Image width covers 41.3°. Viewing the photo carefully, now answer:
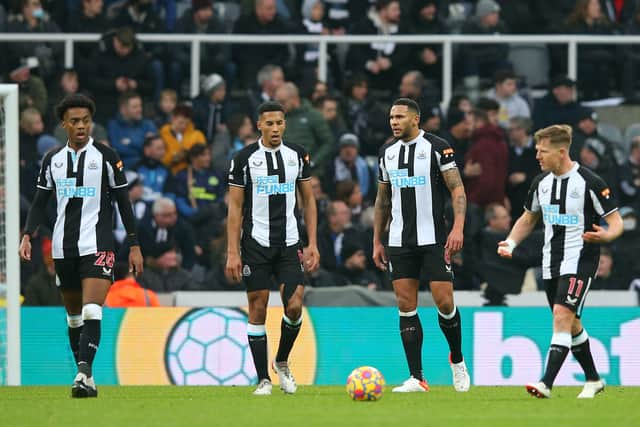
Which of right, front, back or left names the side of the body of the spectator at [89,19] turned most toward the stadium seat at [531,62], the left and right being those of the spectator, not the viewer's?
left

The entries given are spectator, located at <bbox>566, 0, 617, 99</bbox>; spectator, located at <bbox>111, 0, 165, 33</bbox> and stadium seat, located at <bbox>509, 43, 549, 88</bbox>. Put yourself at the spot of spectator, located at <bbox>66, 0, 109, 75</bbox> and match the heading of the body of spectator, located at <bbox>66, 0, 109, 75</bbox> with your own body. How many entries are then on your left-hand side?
3

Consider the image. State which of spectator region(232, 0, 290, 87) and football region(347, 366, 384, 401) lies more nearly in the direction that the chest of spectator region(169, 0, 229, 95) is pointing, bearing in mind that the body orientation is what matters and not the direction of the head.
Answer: the football
